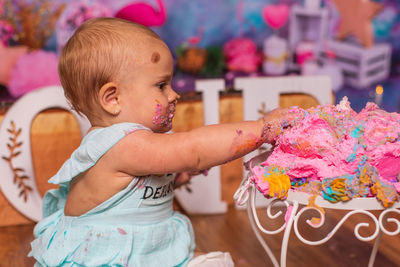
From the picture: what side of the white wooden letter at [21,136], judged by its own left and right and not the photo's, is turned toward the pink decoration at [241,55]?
left

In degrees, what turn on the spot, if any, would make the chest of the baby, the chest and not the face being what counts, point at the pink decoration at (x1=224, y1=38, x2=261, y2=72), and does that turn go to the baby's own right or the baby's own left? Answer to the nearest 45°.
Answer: approximately 90° to the baby's own left

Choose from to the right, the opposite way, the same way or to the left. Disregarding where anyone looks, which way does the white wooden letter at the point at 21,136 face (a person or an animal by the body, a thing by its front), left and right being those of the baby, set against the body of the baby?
to the right

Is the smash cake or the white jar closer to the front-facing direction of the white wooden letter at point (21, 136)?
the smash cake

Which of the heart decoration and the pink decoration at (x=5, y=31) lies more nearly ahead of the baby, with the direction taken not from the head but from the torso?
the heart decoration

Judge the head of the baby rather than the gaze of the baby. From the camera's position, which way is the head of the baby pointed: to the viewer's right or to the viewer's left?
to the viewer's right

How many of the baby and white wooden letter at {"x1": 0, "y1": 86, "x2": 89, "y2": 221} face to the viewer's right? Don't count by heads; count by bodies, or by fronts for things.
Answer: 1

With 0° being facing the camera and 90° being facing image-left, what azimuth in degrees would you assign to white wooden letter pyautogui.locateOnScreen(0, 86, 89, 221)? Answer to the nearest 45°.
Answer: approximately 0°

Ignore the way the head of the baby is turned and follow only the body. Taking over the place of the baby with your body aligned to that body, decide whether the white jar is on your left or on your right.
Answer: on your left

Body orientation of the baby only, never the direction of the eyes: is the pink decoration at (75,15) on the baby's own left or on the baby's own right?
on the baby's own left

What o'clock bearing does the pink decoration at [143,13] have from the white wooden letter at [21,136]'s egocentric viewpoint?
The pink decoration is roughly at 8 o'clock from the white wooden letter.

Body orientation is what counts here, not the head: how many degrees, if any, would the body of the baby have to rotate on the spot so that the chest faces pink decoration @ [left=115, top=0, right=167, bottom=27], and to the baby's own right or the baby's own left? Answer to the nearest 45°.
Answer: approximately 90° to the baby's own left

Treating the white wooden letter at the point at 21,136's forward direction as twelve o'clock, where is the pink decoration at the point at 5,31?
The pink decoration is roughly at 6 o'clock from the white wooden letter.

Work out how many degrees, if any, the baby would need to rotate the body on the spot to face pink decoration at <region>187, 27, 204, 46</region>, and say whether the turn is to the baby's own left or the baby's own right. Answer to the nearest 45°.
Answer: approximately 90° to the baby's own left

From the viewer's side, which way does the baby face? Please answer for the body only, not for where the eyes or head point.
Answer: to the viewer's right

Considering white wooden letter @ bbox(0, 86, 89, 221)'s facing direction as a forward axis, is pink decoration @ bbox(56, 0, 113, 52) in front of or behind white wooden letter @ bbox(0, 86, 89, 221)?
behind

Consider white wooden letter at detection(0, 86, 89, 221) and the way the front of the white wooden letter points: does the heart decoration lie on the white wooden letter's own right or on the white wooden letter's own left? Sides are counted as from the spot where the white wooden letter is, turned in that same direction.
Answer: on the white wooden letter's own left
